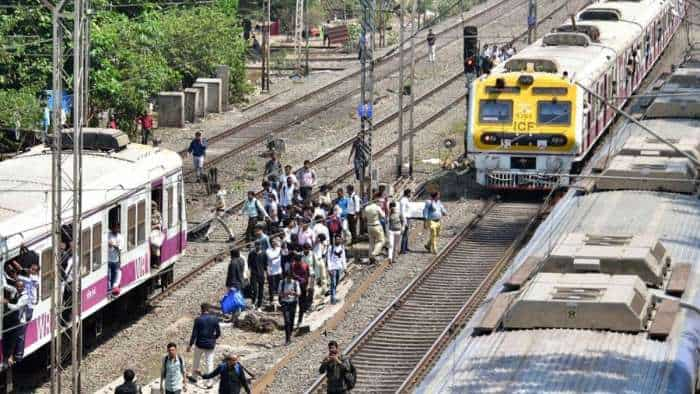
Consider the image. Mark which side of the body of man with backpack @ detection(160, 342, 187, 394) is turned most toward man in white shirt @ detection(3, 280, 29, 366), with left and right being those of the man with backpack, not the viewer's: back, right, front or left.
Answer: right

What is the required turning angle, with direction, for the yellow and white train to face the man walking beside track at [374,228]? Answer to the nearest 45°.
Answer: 0° — it already faces them

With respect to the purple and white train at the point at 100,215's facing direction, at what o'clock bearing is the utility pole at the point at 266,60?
The utility pole is roughly at 11 o'clock from the purple and white train.

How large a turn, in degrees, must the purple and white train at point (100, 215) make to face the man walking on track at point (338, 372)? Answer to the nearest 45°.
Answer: approximately 90° to its right

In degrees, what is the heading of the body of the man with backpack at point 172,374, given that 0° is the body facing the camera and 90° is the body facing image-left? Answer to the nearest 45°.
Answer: approximately 0°

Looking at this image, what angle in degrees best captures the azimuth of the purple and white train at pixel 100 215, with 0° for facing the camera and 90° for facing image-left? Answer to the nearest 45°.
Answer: approximately 225°

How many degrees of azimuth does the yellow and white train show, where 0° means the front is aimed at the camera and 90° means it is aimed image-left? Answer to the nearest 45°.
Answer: approximately 45°

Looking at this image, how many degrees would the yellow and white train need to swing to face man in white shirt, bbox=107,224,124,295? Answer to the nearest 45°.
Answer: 0° — it already faces them

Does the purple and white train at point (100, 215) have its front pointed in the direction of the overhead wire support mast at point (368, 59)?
yes

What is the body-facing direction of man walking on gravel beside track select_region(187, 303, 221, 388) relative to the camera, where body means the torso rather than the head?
away from the camera
